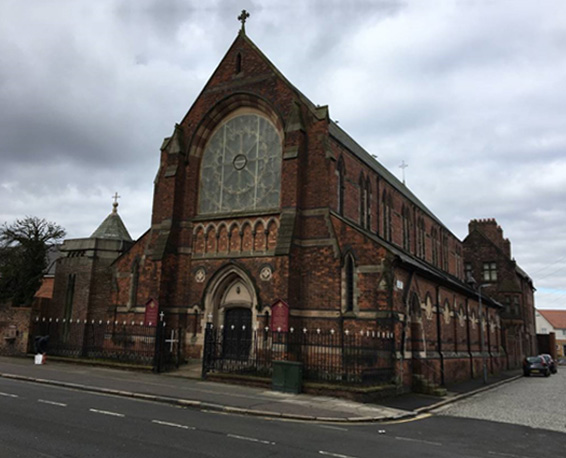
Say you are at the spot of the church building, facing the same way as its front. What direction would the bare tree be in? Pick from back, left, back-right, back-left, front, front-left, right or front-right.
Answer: right

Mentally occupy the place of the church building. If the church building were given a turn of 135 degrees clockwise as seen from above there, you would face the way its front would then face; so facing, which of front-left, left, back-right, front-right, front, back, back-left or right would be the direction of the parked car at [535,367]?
front-right

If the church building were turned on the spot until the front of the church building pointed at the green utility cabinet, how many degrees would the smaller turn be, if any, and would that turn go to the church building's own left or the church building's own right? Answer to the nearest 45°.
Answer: approximately 45° to the church building's own left

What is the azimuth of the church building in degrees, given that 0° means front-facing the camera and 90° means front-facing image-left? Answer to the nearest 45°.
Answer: approximately 45°
